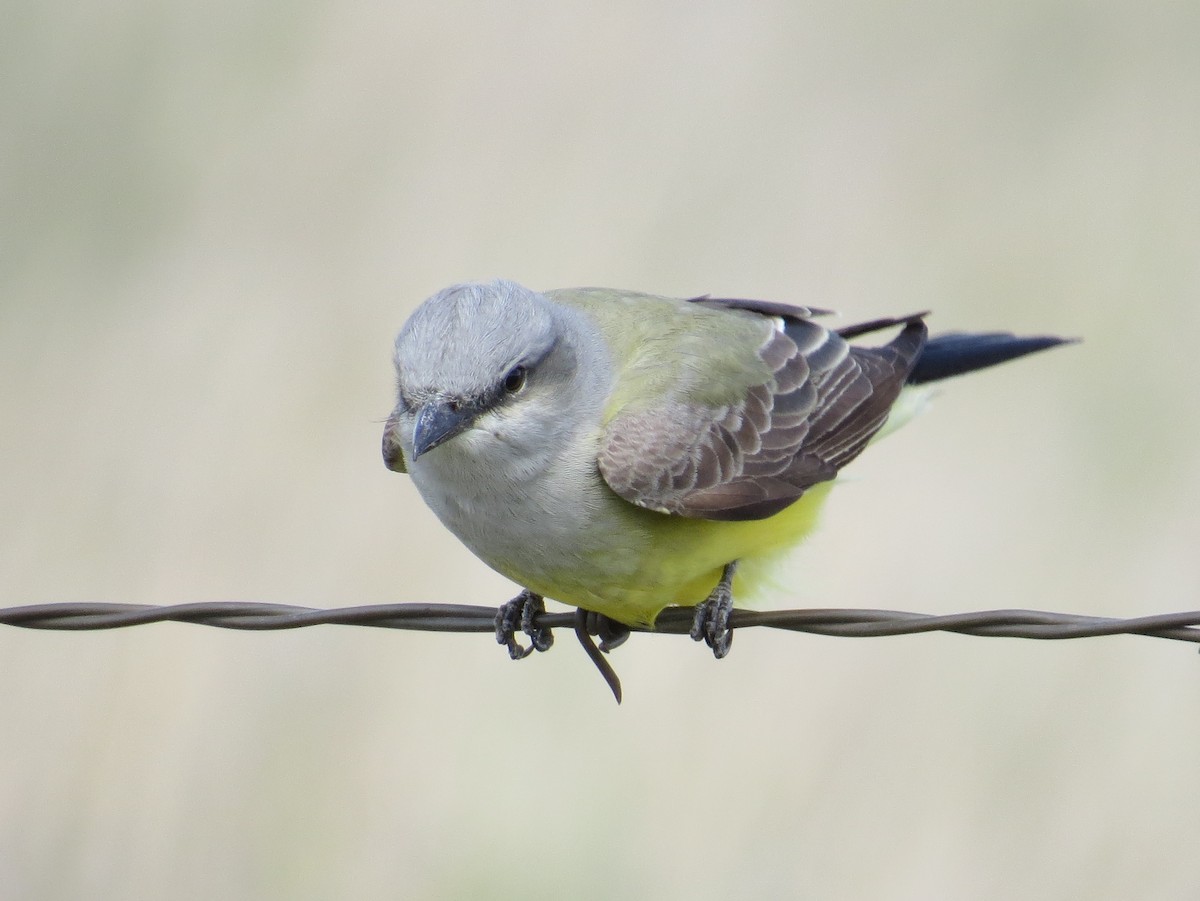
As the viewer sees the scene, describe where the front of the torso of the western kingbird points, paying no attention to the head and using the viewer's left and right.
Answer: facing the viewer and to the left of the viewer
